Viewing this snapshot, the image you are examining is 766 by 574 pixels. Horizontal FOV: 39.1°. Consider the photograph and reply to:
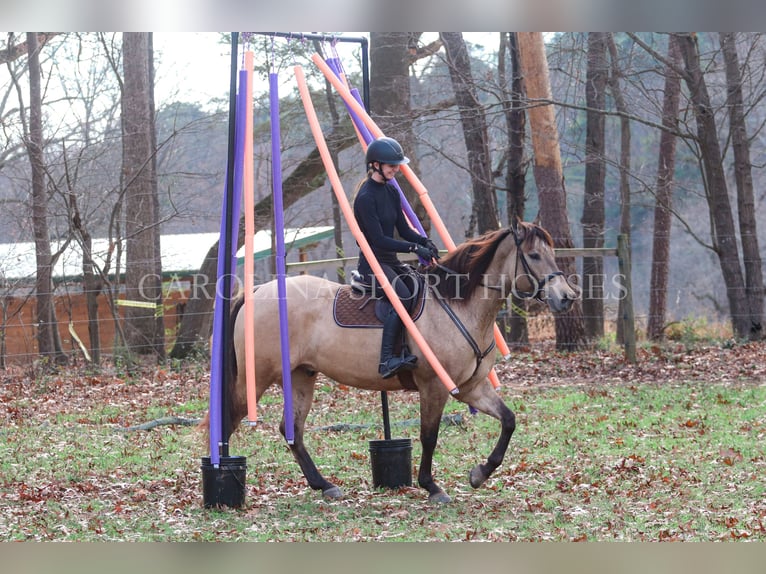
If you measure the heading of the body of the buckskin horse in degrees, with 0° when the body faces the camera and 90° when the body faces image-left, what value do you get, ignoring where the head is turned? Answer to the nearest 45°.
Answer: approximately 270°

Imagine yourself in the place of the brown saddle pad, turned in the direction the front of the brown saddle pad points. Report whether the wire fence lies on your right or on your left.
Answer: on your left

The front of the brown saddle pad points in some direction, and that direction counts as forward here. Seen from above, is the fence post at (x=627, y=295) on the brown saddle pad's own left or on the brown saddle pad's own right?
on the brown saddle pad's own left

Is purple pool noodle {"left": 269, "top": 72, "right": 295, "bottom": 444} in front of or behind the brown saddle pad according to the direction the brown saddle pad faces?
behind

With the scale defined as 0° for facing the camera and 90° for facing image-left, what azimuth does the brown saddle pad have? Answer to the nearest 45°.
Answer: approximately 270°

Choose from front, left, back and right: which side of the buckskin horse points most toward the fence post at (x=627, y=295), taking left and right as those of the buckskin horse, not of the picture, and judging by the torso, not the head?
left

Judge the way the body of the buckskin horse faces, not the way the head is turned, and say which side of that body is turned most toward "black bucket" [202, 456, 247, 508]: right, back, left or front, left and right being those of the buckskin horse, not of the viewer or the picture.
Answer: back

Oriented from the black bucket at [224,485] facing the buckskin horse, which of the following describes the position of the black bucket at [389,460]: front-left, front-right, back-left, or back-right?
front-left

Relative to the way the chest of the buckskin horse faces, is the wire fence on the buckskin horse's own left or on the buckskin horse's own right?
on the buckskin horse's own left
